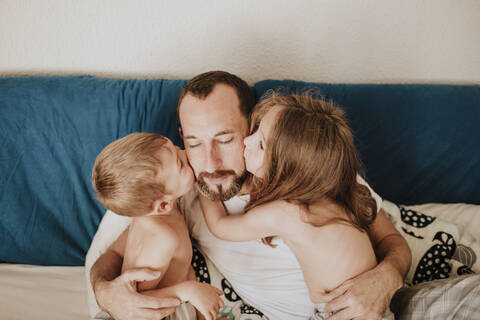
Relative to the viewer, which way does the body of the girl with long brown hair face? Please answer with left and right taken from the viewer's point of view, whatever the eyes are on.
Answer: facing away from the viewer and to the left of the viewer

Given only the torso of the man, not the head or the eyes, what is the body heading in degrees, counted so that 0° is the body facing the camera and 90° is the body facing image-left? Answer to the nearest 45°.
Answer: approximately 0°

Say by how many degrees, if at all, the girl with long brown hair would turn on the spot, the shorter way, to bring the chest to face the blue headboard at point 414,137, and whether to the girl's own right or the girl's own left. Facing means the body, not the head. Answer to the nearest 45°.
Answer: approximately 90° to the girl's own right
